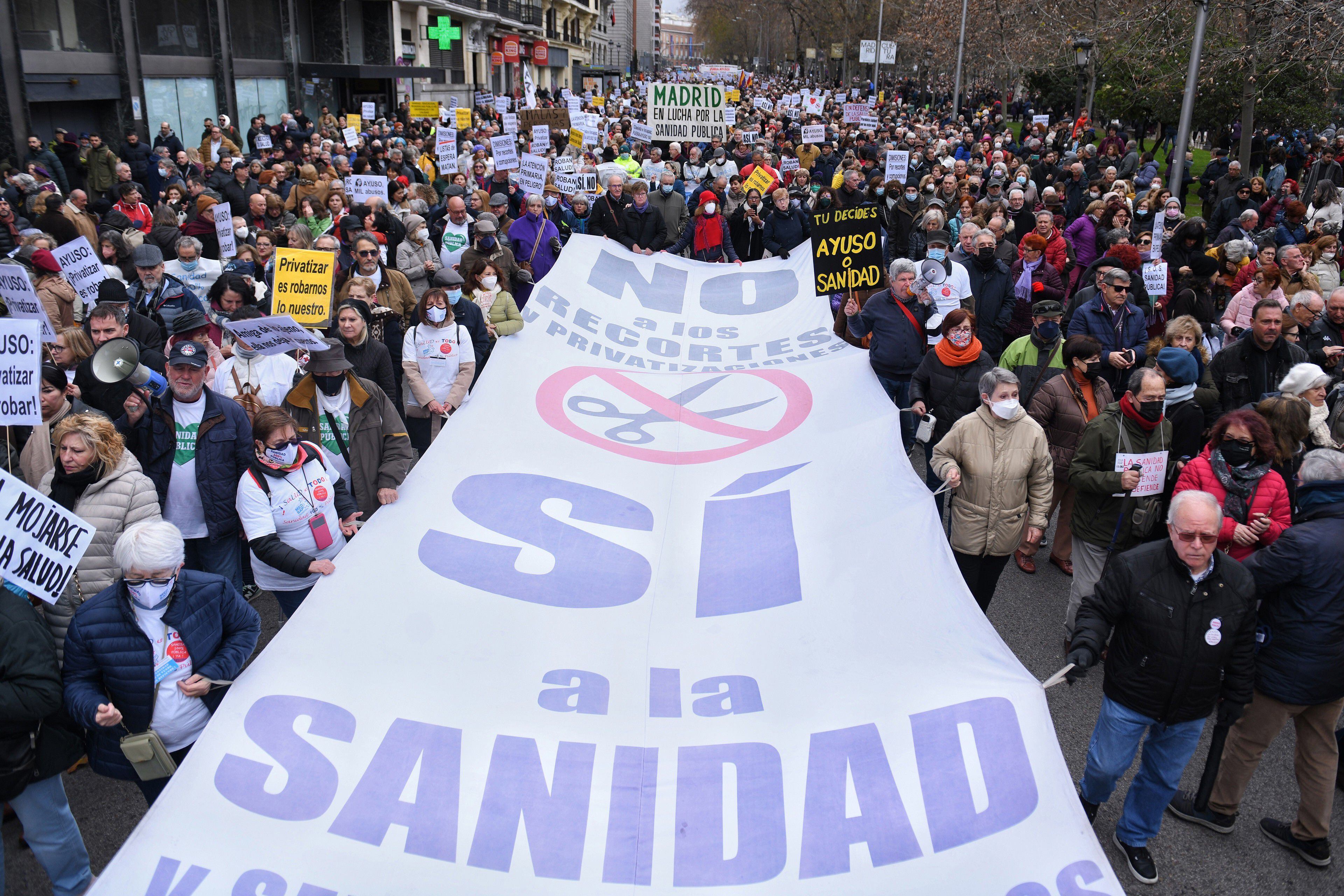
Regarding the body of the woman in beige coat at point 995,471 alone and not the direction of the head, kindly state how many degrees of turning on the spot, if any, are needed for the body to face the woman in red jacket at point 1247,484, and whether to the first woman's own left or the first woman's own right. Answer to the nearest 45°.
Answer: approximately 90° to the first woman's own left

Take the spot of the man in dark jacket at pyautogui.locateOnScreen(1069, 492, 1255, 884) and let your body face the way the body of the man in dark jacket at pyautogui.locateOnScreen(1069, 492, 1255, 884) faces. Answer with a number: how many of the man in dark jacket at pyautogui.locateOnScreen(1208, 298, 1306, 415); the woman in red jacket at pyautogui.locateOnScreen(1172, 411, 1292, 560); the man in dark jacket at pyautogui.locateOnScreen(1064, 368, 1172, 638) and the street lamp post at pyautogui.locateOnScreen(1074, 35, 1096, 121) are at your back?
4

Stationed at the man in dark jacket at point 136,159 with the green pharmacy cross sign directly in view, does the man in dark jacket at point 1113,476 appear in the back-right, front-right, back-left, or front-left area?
back-right

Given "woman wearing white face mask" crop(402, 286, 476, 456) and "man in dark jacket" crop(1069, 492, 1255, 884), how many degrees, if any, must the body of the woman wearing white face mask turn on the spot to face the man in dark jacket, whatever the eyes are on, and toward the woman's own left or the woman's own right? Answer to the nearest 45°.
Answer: approximately 45° to the woman's own left

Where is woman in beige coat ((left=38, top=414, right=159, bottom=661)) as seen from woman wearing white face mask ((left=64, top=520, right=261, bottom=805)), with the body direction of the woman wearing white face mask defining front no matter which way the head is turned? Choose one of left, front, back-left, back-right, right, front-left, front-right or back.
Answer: back

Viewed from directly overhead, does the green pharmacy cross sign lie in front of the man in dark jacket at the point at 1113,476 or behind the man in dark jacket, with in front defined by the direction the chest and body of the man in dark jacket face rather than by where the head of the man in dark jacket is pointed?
behind
